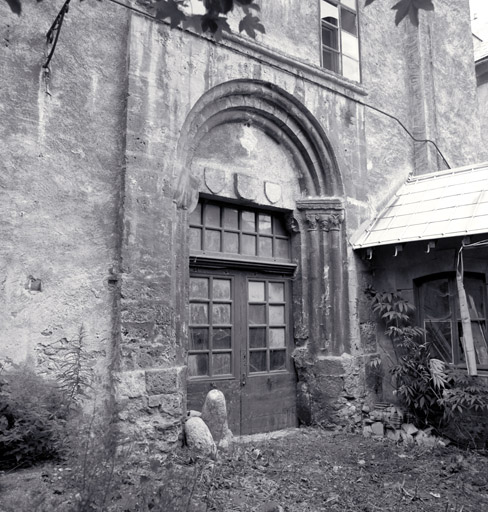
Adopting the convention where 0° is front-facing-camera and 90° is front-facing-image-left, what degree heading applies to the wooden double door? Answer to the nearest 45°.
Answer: approximately 315°

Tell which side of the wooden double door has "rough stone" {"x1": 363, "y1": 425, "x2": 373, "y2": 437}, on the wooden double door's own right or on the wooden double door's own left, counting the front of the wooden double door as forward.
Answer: on the wooden double door's own left

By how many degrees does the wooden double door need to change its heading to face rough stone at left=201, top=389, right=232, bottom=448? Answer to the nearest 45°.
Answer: approximately 45° to its right

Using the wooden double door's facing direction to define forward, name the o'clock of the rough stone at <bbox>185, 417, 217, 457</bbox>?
The rough stone is roughly at 2 o'clock from the wooden double door.

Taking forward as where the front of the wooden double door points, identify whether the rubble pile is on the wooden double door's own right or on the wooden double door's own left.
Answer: on the wooden double door's own left

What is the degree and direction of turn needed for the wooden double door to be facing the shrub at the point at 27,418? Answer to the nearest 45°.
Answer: approximately 90° to its right

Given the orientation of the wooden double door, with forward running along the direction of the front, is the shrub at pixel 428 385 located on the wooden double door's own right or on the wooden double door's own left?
on the wooden double door's own left
